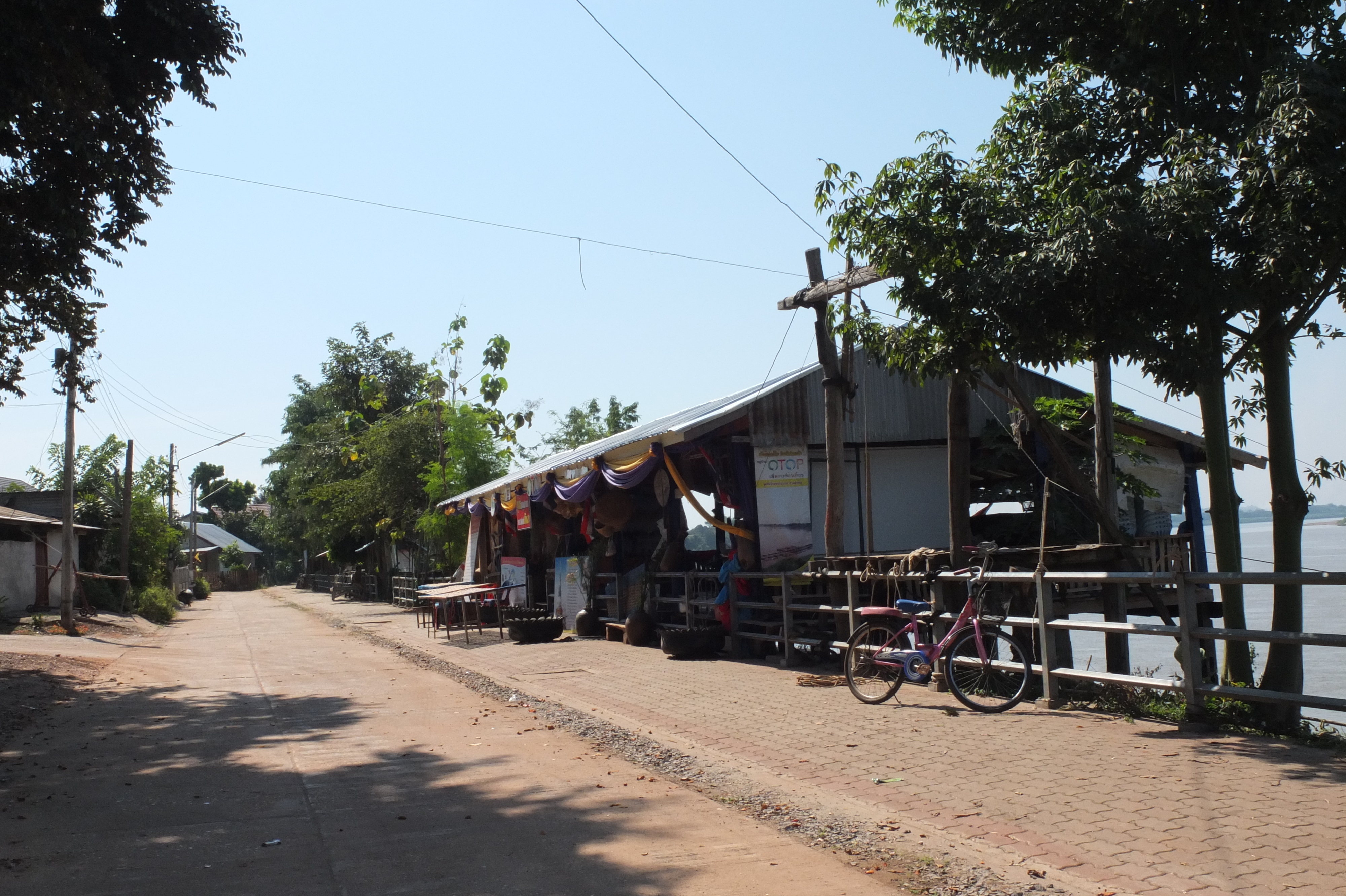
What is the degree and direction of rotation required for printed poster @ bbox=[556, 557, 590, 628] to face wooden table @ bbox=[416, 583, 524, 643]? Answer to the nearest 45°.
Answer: approximately 135° to its right

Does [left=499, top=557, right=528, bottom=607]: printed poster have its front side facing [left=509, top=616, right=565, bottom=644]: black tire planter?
yes

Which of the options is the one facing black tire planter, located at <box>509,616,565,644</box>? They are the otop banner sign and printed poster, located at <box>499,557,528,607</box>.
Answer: the printed poster
